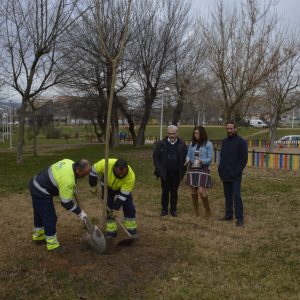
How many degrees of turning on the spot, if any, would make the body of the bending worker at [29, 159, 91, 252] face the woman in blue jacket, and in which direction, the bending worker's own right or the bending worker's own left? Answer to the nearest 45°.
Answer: approximately 45° to the bending worker's own left

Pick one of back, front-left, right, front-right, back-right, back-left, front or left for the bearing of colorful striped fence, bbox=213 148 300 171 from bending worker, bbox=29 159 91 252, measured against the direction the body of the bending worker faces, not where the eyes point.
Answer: front-left

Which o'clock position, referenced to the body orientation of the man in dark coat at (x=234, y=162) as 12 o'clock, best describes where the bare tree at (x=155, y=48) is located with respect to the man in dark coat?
The bare tree is roughly at 4 o'clock from the man in dark coat.

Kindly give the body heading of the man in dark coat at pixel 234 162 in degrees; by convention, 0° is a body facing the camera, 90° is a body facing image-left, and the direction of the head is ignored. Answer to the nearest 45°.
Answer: approximately 45°

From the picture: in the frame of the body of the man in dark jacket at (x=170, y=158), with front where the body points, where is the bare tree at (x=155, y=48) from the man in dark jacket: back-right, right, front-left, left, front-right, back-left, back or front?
back

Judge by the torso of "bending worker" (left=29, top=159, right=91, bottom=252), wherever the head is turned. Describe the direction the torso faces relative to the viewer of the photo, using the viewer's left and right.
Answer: facing to the right of the viewer

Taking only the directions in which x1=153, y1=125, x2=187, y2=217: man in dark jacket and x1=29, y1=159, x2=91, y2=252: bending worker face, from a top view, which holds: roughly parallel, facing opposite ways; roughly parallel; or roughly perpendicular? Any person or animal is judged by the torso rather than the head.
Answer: roughly perpendicular

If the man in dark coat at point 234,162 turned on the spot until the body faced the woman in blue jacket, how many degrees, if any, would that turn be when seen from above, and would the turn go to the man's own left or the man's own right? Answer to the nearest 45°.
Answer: approximately 45° to the man's own right

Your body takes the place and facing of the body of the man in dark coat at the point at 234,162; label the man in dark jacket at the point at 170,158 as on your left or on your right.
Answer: on your right

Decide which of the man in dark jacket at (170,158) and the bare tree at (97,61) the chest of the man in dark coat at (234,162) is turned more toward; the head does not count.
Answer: the man in dark jacket
